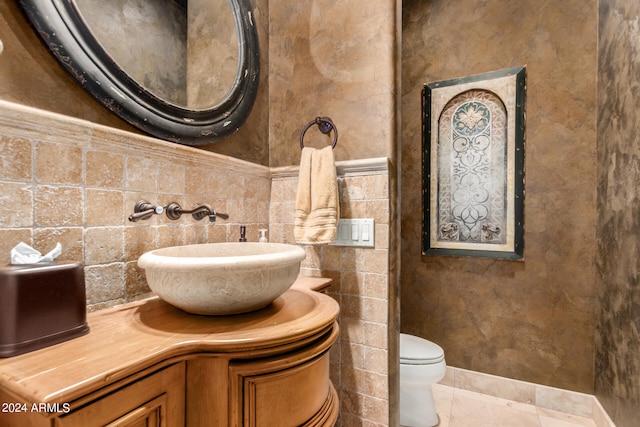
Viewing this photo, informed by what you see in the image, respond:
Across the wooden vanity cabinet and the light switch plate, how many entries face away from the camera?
0

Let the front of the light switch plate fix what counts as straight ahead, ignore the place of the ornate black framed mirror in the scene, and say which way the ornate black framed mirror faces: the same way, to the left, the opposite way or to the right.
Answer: to the left

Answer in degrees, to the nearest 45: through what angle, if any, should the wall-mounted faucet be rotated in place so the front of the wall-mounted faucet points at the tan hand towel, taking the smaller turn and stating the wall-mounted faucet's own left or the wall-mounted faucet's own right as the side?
approximately 45° to the wall-mounted faucet's own left

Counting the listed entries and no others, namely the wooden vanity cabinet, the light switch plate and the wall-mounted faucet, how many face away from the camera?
0

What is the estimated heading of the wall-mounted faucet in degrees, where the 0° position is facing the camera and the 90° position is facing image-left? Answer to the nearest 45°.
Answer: approximately 315°

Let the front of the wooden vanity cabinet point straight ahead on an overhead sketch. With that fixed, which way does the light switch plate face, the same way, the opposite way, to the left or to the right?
to the right

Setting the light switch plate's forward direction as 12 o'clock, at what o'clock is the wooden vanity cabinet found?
The wooden vanity cabinet is roughly at 1 o'clock from the light switch plate.

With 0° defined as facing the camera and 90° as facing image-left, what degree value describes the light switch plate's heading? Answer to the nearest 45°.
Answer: approximately 0°

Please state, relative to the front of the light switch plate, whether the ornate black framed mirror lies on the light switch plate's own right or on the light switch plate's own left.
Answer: on the light switch plate's own right

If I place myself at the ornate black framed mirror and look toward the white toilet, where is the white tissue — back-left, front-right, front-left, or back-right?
back-right

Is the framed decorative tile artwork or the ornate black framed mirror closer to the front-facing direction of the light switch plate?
the ornate black framed mirror

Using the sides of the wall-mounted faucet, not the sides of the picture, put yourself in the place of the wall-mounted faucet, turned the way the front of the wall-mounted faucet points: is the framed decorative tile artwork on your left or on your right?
on your left

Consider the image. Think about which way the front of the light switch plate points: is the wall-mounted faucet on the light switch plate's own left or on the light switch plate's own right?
on the light switch plate's own right

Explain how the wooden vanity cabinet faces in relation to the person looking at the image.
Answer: facing the viewer and to the right of the viewer
